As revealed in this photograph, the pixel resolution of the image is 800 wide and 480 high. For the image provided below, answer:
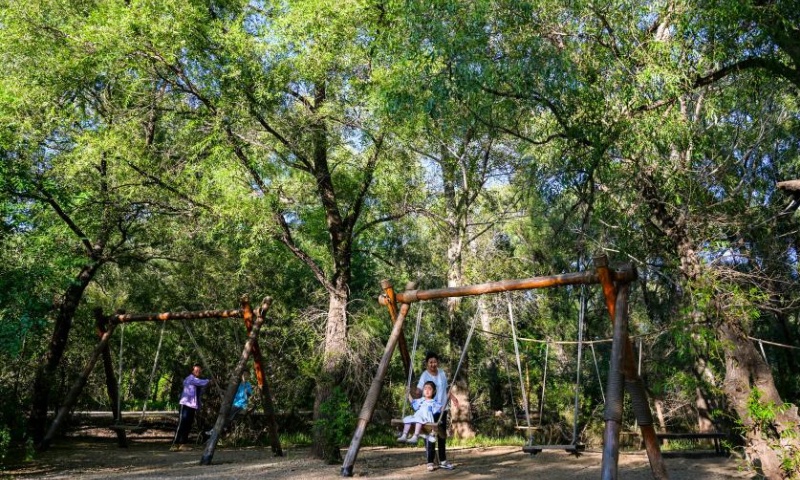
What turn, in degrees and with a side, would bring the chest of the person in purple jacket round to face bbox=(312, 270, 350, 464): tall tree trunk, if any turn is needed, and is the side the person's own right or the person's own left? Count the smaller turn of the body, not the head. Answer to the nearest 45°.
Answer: approximately 45° to the person's own right

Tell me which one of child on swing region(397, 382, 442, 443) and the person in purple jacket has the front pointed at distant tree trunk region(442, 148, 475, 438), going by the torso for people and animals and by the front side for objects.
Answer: the person in purple jacket

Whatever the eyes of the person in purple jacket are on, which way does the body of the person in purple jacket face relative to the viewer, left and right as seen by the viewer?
facing to the right of the viewer

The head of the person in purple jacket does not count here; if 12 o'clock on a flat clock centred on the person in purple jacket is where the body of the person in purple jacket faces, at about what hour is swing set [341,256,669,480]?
The swing set is roughly at 2 o'clock from the person in purple jacket.

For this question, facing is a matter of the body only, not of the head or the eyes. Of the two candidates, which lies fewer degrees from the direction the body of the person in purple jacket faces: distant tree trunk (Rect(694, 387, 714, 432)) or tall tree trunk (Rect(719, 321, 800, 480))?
the distant tree trunk

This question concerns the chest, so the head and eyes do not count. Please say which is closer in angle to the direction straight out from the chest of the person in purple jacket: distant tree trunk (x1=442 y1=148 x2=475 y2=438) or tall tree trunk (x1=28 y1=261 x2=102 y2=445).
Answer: the distant tree trunk

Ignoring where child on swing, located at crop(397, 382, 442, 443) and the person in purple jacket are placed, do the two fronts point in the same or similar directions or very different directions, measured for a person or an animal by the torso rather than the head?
very different directions

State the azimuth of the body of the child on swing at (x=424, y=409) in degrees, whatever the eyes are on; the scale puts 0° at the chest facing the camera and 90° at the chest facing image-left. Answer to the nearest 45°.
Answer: approximately 45°

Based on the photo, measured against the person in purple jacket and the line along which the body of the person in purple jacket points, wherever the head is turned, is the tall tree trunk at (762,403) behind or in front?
in front

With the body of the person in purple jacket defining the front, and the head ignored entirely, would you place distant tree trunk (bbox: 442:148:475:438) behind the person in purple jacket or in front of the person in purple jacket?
in front

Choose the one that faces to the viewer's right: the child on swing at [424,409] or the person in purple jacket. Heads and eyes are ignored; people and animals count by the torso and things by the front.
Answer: the person in purple jacket

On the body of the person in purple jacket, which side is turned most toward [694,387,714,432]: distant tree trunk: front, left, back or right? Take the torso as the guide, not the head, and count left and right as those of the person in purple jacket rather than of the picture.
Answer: front

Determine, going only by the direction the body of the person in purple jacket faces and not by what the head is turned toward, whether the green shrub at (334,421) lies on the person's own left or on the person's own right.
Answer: on the person's own right

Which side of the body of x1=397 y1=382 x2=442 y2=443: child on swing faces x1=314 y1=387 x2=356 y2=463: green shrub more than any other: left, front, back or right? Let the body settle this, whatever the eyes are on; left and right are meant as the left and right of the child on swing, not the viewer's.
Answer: right
